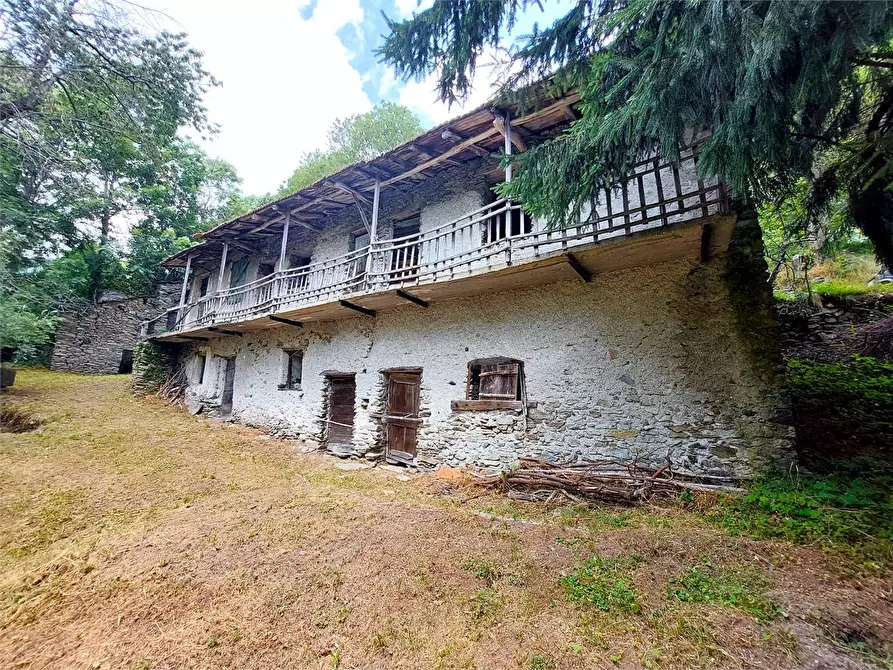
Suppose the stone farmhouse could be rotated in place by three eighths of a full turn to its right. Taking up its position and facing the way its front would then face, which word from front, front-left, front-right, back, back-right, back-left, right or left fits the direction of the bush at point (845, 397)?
right

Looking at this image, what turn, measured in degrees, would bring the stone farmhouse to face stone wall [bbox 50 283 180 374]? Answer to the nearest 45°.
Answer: approximately 90° to its right

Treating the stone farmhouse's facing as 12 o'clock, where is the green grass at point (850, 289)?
The green grass is roughly at 7 o'clock from the stone farmhouse.

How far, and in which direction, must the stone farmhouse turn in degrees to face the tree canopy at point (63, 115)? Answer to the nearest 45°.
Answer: approximately 45° to its right

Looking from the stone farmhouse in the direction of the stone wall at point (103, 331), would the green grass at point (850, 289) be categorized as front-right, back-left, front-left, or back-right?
back-right

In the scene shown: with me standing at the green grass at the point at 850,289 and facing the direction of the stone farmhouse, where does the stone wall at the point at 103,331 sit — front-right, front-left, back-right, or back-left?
front-right
